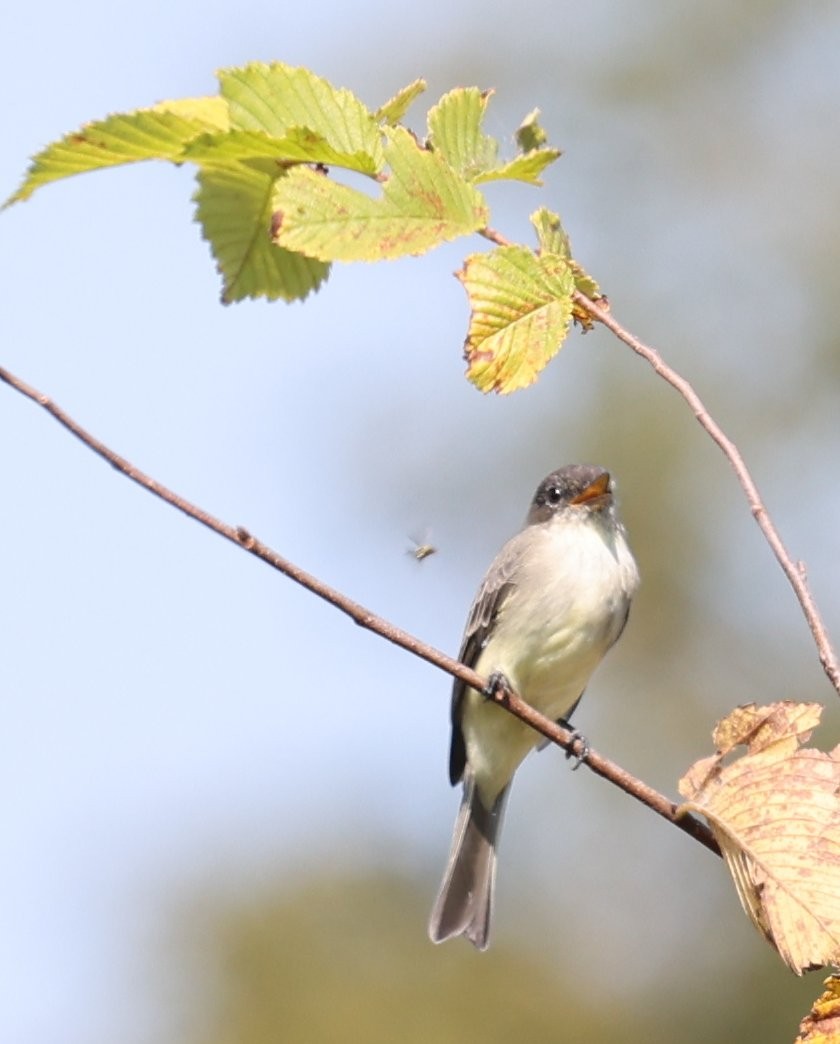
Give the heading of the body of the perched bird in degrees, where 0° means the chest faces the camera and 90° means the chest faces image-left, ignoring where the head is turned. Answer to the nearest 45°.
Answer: approximately 315°

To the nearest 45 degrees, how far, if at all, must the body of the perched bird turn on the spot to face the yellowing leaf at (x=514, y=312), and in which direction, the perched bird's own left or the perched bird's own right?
approximately 45° to the perched bird's own right
